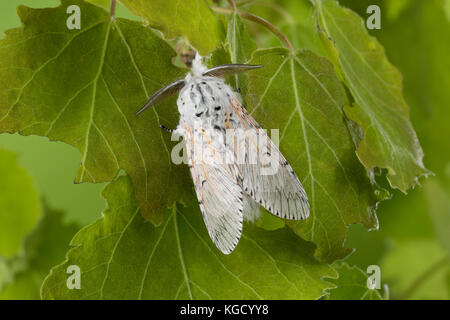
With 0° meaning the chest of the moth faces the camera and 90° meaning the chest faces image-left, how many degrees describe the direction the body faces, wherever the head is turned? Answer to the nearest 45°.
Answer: approximately 180°
